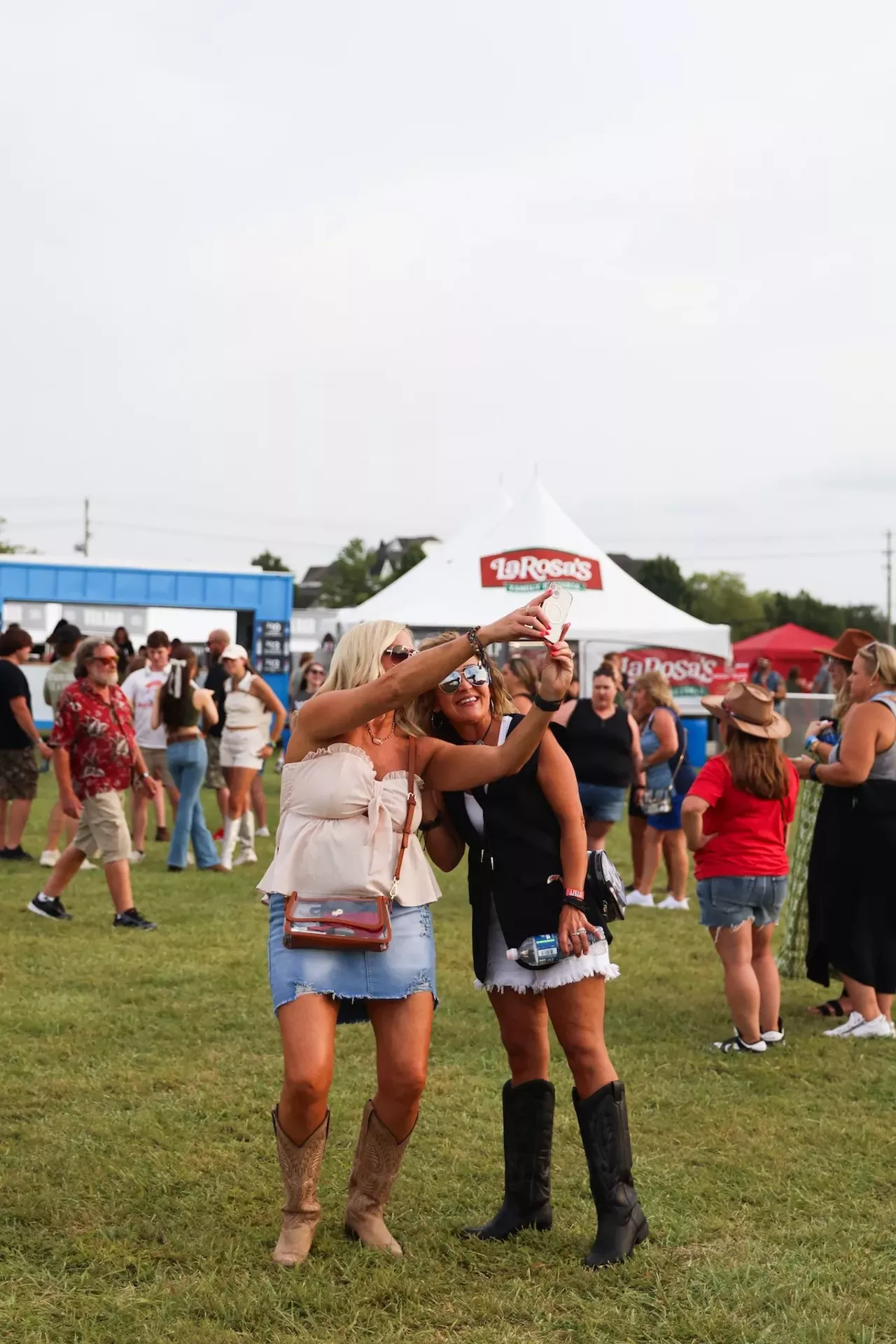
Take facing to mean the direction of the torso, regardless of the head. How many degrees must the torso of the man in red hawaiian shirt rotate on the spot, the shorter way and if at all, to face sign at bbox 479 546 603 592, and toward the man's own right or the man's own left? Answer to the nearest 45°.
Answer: approximately 90° to the man's own left

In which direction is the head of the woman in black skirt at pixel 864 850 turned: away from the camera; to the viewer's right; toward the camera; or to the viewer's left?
to the viewer's left

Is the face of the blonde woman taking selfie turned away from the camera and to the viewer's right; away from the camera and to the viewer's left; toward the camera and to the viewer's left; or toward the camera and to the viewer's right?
toward the camera and to the viewer's right

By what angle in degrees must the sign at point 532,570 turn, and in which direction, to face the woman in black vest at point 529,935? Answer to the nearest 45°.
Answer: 0° — it already faces them

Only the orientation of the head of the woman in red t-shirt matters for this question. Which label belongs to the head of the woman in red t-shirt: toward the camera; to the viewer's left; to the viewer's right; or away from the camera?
away from the camera

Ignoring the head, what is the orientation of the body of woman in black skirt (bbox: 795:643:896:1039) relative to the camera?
to the viewer's left

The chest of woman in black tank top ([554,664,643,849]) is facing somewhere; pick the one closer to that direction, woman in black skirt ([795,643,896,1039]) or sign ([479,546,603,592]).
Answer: the woman in black skirt

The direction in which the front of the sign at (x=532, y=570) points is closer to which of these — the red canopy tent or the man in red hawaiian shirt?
the man in red hawaiian shirt

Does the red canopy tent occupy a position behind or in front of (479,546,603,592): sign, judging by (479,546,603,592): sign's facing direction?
behind

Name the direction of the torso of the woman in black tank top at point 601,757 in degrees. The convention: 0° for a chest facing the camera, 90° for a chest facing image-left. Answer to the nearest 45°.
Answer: approximately 0°

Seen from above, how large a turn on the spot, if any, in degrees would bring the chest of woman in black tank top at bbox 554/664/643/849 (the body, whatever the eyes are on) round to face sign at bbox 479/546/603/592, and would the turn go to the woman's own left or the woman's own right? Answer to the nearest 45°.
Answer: approximately 180°
